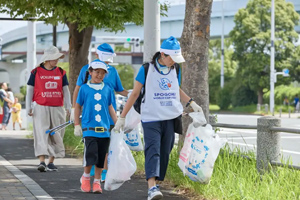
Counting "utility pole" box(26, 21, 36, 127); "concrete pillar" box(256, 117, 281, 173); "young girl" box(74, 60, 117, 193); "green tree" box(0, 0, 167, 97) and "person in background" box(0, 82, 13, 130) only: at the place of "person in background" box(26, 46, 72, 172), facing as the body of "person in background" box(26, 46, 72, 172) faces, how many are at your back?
3

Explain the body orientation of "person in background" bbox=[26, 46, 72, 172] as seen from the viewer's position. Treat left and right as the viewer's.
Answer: facing the viewer

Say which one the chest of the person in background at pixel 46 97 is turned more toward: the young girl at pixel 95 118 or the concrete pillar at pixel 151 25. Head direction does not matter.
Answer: the young girl

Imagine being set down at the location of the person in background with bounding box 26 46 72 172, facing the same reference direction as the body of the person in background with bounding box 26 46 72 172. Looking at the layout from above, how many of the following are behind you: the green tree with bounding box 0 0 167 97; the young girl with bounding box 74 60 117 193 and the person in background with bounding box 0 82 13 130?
2

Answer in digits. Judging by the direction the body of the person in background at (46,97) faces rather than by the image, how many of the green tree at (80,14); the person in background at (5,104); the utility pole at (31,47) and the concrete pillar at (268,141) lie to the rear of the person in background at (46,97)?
3

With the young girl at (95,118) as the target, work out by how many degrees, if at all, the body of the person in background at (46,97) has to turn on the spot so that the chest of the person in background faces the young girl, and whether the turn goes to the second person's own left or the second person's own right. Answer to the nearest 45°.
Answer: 0° — they already face them

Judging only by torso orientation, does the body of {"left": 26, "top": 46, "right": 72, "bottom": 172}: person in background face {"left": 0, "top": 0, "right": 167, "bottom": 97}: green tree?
no

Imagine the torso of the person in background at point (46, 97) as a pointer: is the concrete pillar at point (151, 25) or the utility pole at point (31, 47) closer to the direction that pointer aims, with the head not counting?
the concrete pillar

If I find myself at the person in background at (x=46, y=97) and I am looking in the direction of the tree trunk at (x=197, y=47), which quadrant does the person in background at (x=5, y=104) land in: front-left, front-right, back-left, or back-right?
back-left

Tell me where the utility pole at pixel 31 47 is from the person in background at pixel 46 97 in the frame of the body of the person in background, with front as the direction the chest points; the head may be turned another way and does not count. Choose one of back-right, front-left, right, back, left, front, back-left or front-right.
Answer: back

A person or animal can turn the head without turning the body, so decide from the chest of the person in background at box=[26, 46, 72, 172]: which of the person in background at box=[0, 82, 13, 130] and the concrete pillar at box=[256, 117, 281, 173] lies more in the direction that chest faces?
the concrete pillar

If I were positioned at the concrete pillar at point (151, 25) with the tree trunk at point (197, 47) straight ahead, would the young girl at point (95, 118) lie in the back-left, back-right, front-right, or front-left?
front-right

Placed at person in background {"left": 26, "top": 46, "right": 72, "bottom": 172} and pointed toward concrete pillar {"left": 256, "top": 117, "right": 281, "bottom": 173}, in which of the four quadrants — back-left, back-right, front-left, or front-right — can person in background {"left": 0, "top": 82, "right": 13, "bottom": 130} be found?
back-left

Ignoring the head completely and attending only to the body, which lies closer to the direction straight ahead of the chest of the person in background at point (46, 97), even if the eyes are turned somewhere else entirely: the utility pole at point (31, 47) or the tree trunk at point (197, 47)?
the tree trunk

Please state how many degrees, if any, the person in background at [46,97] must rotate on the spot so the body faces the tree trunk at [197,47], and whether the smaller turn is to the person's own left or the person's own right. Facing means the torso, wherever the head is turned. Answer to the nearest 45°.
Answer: approximately 90° to the person's own left

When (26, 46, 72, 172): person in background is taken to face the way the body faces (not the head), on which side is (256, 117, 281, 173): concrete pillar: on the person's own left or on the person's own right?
on the person's own left
